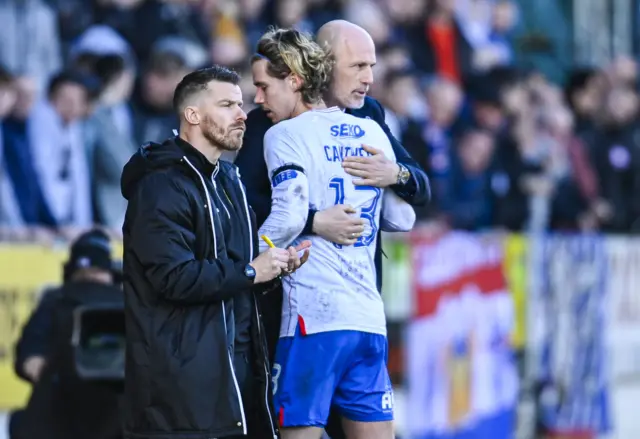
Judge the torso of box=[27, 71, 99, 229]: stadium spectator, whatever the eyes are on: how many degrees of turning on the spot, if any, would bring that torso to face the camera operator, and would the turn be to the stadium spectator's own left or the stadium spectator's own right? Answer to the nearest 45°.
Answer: approximately 45° to the stadium spectator's own right

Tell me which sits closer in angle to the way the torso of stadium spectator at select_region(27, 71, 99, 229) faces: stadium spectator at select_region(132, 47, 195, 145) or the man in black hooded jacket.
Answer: the man in black hooded jacket

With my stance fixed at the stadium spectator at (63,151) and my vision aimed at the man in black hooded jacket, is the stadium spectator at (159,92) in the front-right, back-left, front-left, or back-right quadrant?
back-left

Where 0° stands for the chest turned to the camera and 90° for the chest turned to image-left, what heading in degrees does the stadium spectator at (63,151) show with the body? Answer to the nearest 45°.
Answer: approximately 315°

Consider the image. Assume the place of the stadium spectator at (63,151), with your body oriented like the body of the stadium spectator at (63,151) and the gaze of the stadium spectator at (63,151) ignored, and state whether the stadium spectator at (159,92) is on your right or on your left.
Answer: on your left

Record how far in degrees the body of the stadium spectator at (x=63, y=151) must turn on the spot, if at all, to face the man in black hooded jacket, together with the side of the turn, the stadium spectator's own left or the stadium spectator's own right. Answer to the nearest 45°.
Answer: approximately 45° to the stadium spectator's own right
